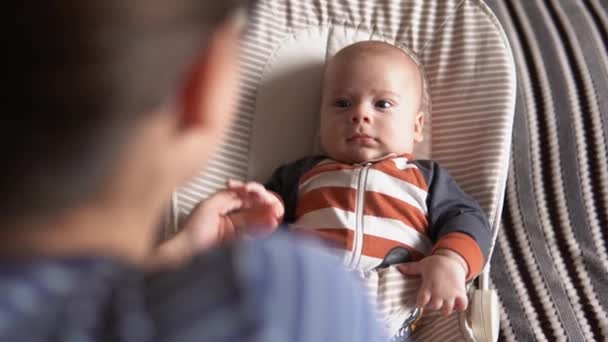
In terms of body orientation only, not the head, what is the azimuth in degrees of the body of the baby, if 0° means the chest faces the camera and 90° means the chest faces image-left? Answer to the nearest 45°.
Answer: approximately 0°
